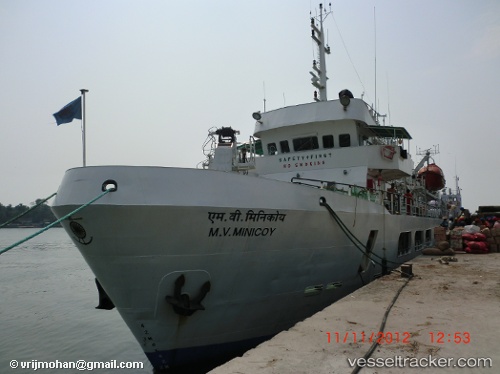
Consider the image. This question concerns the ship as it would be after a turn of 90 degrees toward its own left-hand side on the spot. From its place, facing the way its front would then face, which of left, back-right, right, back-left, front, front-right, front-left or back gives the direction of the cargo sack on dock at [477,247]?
left

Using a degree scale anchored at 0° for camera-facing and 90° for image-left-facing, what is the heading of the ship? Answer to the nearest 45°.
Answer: approximately 45°
